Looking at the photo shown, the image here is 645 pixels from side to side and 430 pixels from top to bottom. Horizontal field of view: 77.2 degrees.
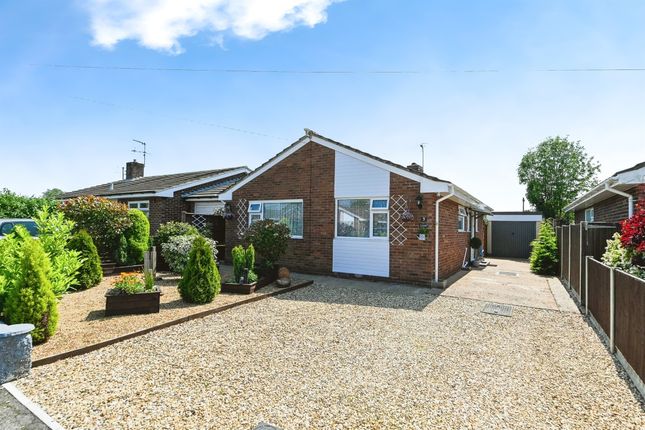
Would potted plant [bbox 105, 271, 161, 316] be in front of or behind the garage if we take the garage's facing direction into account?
in front

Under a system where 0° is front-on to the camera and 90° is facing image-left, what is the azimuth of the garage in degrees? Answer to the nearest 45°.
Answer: approximately 0°

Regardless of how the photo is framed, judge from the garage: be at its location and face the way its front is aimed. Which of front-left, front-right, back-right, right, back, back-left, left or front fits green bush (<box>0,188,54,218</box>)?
front-right

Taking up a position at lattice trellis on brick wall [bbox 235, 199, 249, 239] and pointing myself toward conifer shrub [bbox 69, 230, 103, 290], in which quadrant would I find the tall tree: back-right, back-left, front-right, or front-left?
back-left

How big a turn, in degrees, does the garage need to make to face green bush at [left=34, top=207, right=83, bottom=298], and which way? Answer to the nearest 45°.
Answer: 0° — it already faces it

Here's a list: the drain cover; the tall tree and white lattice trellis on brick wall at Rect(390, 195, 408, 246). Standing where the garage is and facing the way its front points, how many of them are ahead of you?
2

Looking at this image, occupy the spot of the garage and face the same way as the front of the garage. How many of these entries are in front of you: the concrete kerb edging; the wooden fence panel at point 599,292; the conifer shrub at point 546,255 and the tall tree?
3

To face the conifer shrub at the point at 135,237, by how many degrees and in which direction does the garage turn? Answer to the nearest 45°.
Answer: approximately 45° to its right

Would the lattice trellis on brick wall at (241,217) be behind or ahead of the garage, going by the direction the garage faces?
ahead

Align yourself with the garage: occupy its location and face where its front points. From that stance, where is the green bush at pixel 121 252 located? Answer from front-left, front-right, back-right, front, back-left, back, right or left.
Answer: front-right
